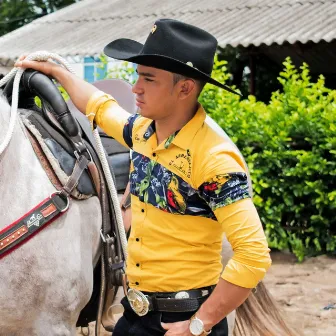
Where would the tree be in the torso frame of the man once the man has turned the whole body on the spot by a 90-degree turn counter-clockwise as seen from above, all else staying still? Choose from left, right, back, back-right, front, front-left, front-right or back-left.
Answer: back-left

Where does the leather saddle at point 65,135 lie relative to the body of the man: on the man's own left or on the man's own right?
on the man's own right

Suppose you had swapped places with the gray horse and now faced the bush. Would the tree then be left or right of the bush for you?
left

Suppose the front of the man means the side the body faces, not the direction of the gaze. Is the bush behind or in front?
behind

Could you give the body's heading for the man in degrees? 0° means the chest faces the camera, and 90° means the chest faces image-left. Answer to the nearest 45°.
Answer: approximately 45°

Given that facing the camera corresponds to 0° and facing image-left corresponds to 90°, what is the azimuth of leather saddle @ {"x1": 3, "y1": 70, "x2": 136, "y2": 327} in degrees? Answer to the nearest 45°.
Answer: approximately 45°

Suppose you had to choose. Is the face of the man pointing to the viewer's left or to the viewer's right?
to the viewer's left

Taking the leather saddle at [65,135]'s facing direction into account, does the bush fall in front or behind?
behind
